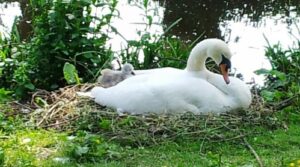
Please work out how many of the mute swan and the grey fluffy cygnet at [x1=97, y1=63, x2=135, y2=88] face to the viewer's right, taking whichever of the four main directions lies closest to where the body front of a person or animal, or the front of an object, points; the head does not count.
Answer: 2

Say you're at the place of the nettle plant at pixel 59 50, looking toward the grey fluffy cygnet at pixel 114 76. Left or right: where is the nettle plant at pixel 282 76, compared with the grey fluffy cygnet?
left

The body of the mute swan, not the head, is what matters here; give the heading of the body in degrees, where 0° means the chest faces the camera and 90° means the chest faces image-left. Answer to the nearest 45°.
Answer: approximately 270°

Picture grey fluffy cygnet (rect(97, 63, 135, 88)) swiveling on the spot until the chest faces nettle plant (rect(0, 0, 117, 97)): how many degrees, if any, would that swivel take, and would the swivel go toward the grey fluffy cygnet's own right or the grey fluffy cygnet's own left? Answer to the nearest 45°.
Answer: approximately 135° to the grey fluffy cygnet's own left

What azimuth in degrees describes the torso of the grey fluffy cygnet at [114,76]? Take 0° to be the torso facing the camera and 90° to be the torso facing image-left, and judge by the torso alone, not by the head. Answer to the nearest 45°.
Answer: approximately 270°

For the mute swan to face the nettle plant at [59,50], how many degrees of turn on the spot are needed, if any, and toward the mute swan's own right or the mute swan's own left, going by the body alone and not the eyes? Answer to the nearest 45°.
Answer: approximately 135° to the mute swan's own left
